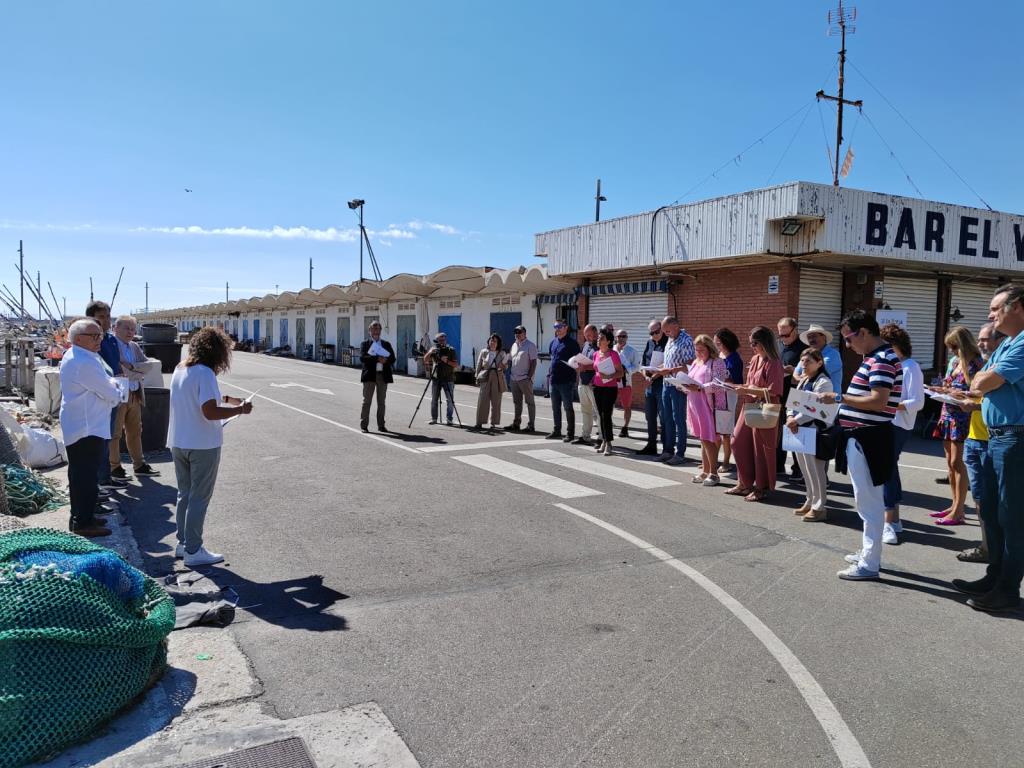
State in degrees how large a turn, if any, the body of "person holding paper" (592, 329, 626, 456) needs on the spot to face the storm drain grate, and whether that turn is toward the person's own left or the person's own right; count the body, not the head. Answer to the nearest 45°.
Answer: approximately 45° to the person's own left

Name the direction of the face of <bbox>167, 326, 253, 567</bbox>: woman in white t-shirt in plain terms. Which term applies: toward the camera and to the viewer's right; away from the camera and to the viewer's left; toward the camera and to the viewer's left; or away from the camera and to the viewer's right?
away from the camera and to the viewer's right

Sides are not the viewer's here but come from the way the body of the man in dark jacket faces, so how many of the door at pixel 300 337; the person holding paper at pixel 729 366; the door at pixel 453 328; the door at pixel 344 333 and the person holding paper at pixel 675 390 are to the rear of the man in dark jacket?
3

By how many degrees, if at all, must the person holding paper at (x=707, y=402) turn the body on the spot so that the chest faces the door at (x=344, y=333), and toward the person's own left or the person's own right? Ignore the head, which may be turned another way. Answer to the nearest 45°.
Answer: approximately 90° to the person's own right

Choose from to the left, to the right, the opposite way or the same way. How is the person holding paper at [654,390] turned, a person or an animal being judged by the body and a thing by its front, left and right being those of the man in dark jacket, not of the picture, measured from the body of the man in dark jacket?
to the right

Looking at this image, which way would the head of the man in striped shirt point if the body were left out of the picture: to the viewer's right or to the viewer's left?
to the viewer's left

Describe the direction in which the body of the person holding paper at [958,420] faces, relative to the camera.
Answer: to the viewer's left

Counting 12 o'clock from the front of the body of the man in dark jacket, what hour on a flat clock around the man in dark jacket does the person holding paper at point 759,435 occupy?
The person holding paper is roughly at 11 o'clock from the man in dark jacket.

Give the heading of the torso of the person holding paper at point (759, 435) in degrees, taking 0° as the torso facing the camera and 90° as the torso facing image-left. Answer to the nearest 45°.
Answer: approximately 45°
